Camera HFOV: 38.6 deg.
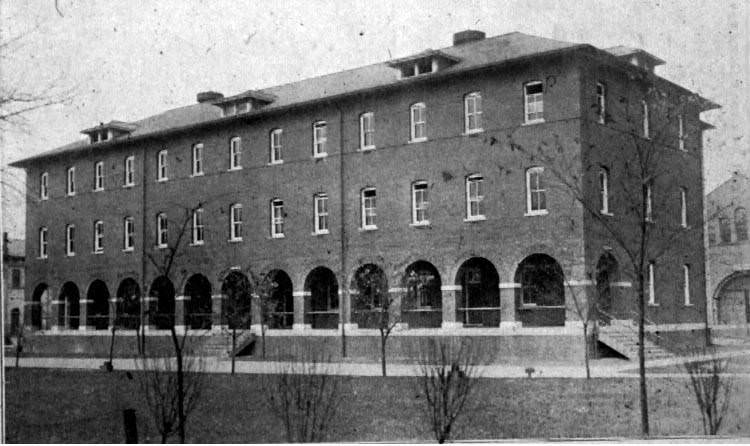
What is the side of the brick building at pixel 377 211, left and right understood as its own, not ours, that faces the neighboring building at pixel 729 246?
left

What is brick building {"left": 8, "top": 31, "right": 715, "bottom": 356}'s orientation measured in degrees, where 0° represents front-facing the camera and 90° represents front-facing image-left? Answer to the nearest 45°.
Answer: approximately 45°

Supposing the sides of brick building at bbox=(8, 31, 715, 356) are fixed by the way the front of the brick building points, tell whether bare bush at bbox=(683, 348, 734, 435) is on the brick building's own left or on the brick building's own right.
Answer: on the brick building's own left
